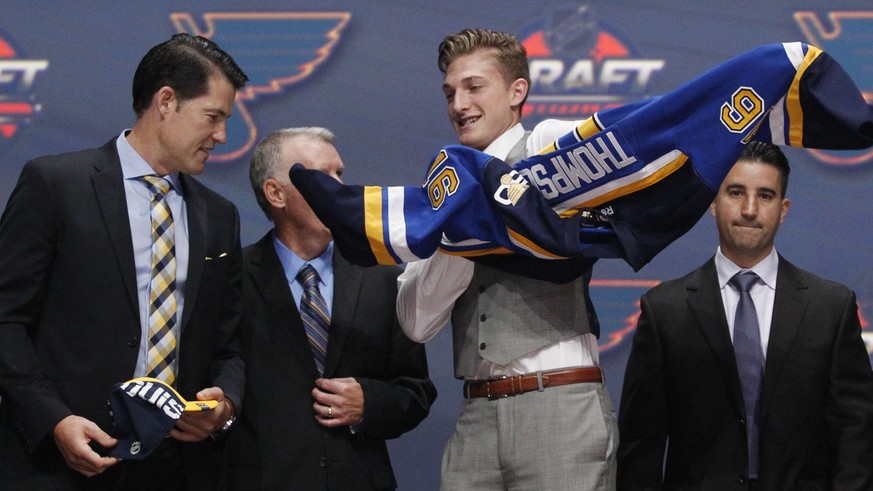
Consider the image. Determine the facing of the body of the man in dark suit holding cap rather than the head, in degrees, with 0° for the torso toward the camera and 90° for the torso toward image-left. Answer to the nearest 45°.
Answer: approximately 315°

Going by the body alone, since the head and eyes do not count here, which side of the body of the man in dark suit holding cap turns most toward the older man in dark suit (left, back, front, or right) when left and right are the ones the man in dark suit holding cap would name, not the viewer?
left
